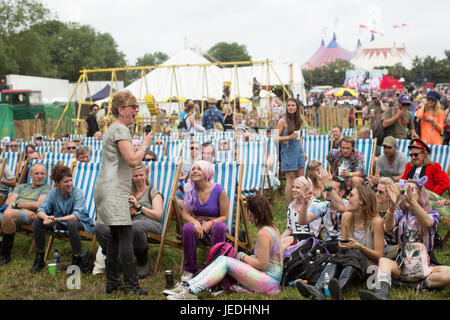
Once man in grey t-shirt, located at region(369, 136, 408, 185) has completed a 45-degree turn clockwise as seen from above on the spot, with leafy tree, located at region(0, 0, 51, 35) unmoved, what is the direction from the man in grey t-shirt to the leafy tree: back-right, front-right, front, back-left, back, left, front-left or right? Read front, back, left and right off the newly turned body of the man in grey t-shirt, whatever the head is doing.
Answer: front-right

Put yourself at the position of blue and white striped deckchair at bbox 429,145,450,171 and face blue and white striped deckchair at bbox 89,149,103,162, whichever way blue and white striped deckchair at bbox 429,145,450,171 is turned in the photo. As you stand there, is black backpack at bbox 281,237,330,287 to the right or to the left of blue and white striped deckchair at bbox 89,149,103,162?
left

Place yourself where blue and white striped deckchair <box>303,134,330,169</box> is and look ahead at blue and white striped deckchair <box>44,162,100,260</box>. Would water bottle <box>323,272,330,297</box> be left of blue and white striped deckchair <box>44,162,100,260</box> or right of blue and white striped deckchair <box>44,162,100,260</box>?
left

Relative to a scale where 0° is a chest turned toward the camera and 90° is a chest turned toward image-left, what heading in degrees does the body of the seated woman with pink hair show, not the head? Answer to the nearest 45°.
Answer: approximately 0°

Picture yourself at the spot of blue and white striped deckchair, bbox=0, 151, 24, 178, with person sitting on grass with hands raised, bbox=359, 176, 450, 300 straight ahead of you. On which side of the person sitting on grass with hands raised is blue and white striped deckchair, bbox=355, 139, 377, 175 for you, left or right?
left

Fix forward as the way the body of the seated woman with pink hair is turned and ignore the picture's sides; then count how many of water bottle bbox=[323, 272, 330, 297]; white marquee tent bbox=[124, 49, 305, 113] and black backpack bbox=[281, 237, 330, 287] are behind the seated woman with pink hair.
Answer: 1

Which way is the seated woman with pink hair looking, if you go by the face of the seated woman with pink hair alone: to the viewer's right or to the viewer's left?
to the viewer's left

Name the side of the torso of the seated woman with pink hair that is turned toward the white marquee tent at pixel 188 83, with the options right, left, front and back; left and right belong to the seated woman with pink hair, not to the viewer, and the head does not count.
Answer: back

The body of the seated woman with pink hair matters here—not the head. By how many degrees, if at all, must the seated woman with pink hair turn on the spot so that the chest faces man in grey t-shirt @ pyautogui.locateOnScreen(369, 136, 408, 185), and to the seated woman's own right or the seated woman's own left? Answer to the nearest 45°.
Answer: approximately 135° to the seated woman's own left

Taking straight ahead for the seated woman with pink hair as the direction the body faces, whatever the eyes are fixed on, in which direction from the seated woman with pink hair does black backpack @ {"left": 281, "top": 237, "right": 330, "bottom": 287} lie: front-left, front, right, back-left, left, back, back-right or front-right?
front-left

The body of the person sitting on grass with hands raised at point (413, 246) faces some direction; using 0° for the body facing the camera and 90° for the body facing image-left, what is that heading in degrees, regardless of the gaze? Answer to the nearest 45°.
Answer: approximately 45°

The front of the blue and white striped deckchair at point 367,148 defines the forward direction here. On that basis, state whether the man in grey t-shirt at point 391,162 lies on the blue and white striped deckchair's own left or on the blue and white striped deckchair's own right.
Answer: on the blue and white striped deckchair's own left

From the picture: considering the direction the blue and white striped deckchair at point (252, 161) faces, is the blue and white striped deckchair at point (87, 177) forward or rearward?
forward

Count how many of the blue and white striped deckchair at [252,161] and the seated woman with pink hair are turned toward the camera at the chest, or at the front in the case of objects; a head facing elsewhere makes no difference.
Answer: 2
